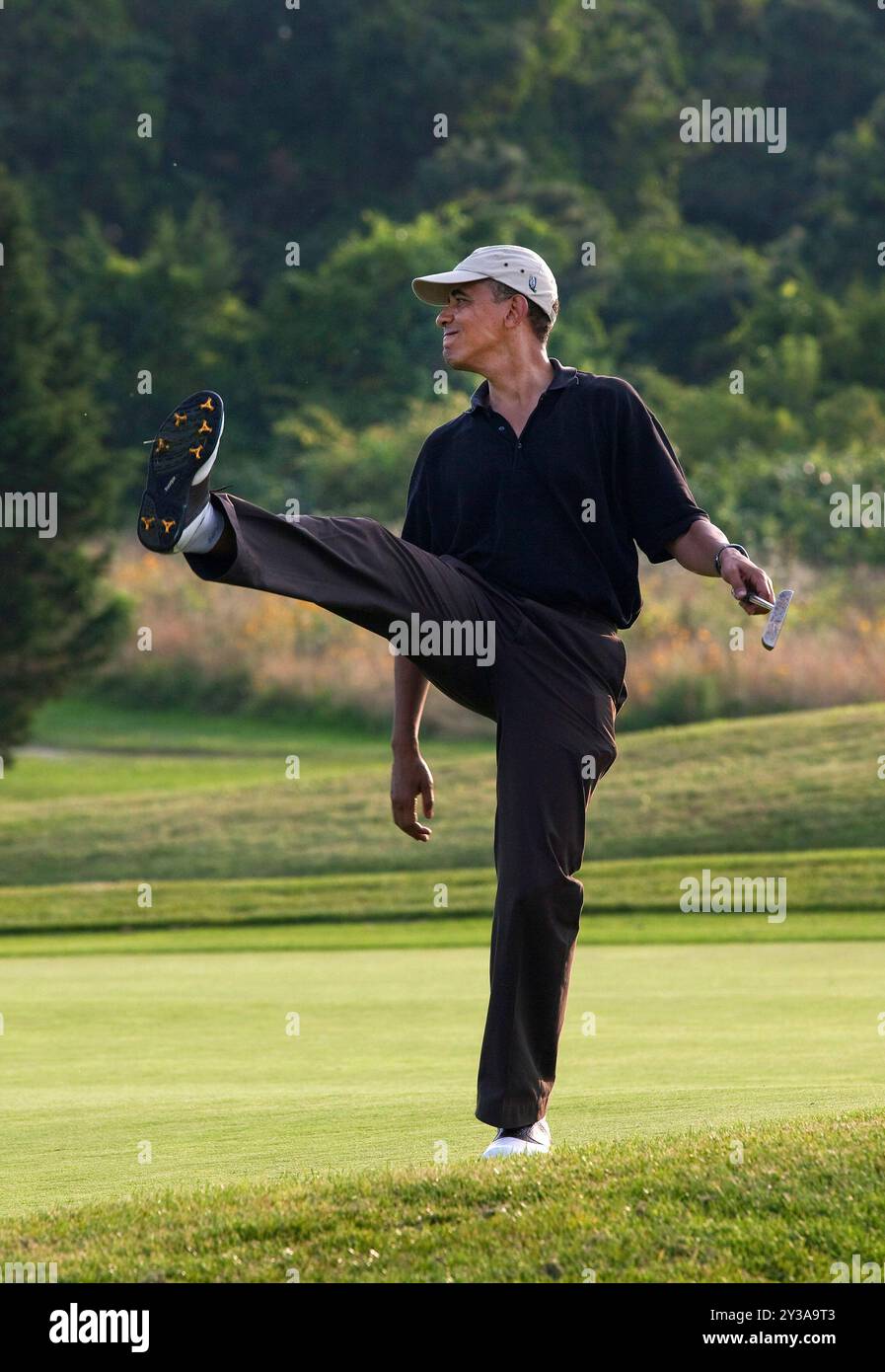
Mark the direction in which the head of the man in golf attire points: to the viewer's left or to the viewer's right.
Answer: to the viewer's left

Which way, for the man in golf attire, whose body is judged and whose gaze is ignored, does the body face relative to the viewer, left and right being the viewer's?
facing the viewer and to the left of the viewer

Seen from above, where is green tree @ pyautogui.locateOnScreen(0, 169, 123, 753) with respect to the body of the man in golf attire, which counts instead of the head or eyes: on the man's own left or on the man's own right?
on the man's own right
